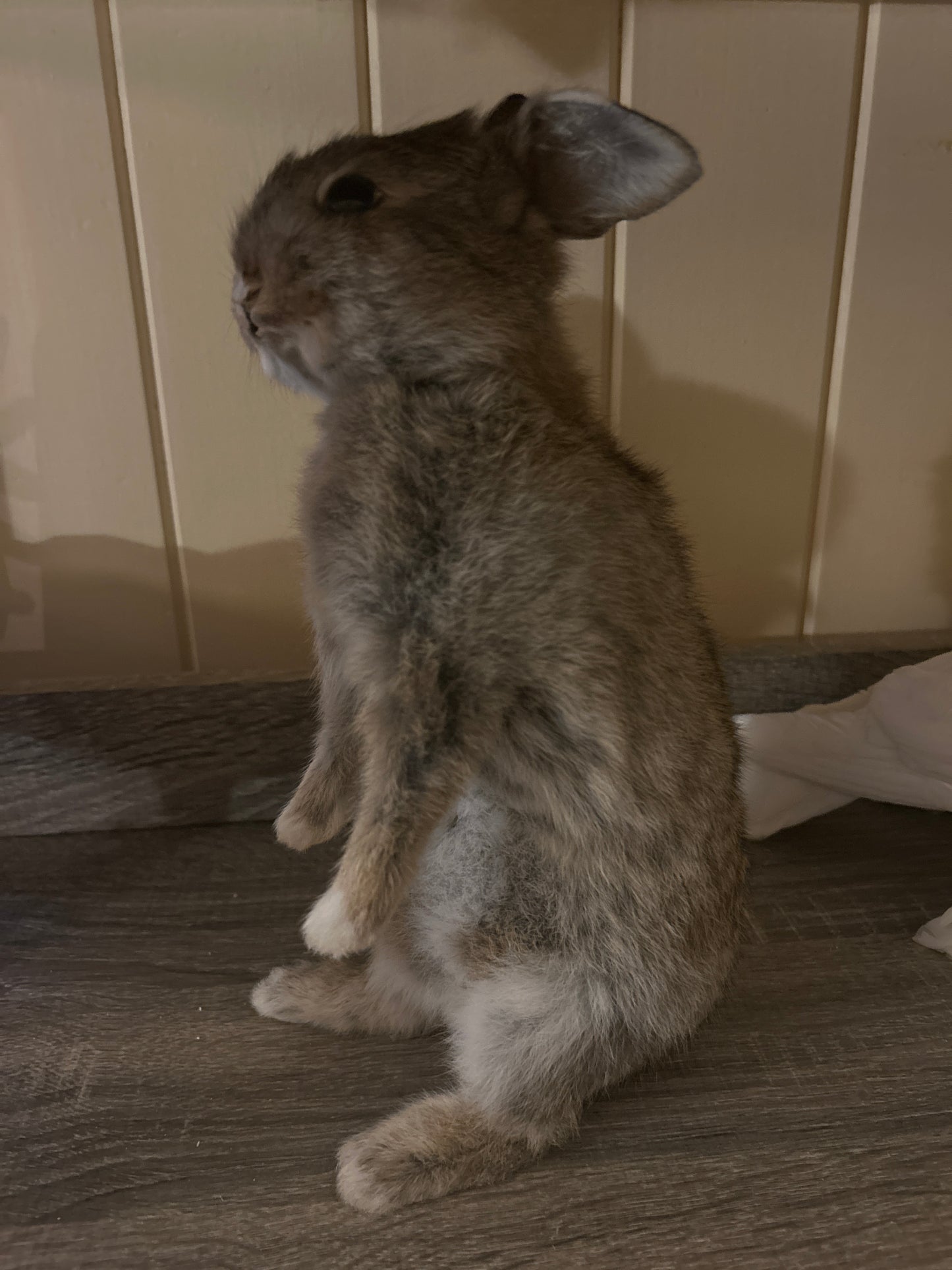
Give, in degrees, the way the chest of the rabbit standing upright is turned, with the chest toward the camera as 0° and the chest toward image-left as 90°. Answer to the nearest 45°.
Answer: approximately 90°
